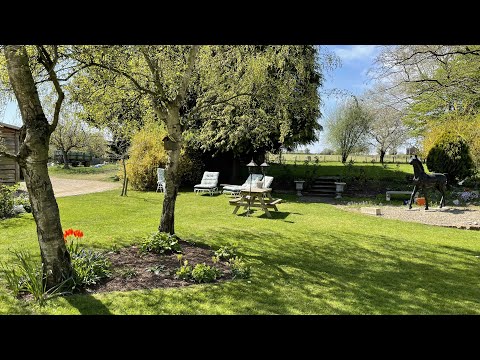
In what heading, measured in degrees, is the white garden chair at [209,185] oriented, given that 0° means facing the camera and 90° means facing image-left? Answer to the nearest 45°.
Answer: approximately 45°

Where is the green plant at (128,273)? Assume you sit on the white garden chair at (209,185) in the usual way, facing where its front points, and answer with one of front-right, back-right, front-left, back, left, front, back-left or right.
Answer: front-left

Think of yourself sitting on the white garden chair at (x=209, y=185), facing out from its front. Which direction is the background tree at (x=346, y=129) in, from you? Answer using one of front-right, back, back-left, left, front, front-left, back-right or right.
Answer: back

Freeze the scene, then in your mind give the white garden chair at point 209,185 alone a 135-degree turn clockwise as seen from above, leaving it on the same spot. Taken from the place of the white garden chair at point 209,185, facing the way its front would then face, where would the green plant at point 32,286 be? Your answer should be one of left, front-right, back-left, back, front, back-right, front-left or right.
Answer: back

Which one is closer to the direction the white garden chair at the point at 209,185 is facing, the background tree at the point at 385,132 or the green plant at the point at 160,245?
the green plant

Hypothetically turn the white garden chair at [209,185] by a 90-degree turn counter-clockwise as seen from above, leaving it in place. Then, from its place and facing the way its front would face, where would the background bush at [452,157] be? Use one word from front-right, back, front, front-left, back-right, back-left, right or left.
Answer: front-left

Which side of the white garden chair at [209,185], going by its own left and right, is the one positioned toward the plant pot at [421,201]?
left

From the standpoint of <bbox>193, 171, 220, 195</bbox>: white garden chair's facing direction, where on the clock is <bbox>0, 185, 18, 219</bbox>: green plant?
The green plant is roughly at 12 o'clock from the white garden chair.

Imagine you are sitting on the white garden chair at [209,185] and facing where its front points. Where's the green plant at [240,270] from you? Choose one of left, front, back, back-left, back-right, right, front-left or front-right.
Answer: front-left

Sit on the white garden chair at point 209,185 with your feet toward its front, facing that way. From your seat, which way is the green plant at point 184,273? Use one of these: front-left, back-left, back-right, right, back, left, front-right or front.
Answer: front-left

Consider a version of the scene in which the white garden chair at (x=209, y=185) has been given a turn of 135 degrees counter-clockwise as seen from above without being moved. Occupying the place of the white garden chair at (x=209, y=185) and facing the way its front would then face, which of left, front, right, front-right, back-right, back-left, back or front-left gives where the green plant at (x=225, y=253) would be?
right

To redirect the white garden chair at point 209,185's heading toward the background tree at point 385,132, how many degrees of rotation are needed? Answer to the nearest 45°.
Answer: approximately 180°

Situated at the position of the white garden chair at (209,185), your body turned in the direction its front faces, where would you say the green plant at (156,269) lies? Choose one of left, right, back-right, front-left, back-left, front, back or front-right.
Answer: front-left

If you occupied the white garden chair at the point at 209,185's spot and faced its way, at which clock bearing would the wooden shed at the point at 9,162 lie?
The wooden shed is roughly at 2 o'clock from the white garden chair.
